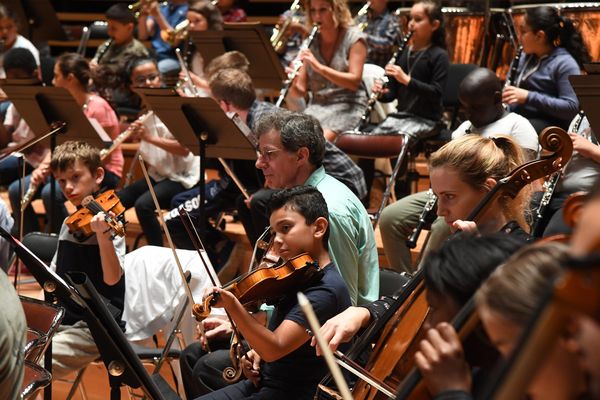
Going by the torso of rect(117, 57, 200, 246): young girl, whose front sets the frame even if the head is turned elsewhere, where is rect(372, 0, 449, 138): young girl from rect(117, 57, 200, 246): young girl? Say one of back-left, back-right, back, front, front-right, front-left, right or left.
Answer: back-left

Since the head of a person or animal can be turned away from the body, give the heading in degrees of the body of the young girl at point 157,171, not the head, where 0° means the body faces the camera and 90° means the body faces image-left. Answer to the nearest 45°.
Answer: approximately 45°

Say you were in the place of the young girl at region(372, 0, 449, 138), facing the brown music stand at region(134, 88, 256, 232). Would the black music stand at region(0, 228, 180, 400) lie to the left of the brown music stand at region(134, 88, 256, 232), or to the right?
left

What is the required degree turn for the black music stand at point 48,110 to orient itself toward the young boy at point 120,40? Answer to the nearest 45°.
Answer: approximately 45° to its left

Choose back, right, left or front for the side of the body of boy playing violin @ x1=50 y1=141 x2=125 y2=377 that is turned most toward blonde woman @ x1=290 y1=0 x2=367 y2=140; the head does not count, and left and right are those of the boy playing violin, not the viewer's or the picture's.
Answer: back

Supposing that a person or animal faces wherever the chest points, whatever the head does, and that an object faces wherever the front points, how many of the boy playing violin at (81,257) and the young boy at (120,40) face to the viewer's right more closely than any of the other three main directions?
0

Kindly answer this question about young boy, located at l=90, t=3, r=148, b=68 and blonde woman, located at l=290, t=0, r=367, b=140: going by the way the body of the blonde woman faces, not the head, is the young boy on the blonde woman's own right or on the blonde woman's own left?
on the blonde woman's own right

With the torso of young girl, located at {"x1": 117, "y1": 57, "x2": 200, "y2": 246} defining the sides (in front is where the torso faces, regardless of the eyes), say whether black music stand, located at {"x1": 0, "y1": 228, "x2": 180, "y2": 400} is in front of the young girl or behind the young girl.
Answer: in front

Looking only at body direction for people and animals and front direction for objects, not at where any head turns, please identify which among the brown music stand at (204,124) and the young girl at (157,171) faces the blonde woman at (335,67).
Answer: the brown music stand

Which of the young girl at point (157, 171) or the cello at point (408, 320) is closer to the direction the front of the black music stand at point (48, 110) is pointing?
the young girl

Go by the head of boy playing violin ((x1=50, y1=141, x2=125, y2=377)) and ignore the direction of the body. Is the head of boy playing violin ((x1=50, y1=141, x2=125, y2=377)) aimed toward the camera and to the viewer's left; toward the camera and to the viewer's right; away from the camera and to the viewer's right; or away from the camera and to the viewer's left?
toward the camera and to the viewer's left

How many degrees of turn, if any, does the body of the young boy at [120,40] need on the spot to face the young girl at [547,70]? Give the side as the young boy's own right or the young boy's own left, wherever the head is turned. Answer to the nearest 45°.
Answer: approximately 90° to the young boy's own left

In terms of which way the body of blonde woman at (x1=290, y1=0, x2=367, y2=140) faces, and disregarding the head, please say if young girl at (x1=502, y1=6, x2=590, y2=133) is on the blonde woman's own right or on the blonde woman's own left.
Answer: on the blonde woman's own left

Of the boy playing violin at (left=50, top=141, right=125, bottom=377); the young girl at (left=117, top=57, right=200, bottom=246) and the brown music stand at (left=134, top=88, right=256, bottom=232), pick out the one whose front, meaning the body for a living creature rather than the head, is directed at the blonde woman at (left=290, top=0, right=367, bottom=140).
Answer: the brown music stand

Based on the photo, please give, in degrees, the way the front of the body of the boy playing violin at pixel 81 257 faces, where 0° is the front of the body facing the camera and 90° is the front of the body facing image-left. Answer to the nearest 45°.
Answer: approximately 45°

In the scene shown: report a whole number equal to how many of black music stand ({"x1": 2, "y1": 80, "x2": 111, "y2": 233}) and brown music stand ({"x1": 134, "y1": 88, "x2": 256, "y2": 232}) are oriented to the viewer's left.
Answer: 0

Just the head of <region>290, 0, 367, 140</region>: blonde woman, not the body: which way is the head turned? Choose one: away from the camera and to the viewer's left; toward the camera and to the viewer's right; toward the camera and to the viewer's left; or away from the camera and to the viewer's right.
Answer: toward the camera and to the viewer's left
